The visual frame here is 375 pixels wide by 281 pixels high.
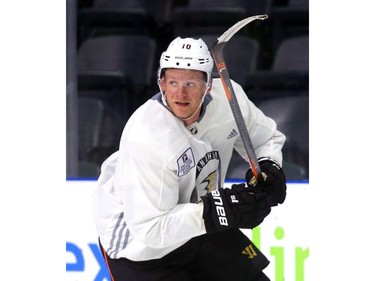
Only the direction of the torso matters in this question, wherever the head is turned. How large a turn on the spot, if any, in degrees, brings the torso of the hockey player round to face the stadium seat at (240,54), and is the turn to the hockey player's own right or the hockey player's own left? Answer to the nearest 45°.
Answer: approximately 135° to the hockey player's own left

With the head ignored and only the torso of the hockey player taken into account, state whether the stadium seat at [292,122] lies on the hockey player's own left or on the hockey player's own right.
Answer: on the hockey player's own left

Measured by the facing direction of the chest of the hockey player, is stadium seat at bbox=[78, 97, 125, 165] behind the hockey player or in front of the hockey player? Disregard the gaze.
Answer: behind

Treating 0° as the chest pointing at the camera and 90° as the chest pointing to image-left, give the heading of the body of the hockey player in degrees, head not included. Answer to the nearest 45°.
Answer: approximately 315°

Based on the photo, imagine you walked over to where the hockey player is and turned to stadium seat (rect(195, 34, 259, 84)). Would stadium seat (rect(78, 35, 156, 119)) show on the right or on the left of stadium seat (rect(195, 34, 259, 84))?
left

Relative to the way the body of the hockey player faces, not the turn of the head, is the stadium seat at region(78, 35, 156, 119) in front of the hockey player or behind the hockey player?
behind
